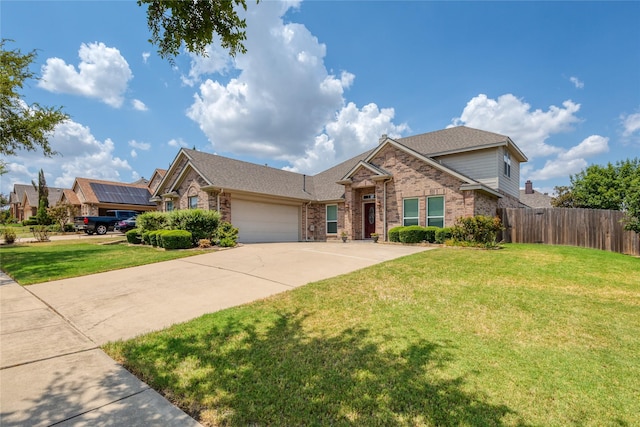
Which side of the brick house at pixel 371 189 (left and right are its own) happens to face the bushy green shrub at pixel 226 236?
front

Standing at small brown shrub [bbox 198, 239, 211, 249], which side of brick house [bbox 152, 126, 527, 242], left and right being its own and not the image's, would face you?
front

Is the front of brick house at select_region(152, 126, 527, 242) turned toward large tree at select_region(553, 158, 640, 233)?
no

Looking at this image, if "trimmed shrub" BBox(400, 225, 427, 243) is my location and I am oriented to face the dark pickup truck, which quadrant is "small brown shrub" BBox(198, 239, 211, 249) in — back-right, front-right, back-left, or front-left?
front-left

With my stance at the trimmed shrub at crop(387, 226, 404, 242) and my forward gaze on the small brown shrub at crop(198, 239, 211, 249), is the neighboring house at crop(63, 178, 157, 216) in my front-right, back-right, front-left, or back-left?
front-right

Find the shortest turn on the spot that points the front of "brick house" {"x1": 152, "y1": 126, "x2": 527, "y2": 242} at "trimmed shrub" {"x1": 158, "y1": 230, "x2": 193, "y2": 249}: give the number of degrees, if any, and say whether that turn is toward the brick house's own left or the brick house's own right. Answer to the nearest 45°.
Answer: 0° — it already faces it

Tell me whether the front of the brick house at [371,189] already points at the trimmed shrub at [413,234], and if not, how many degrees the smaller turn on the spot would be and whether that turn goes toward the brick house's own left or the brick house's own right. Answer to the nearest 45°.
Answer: approximately 90° to the brick house's own left

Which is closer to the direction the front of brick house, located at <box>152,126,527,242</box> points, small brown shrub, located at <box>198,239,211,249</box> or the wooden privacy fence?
the small brown shrub

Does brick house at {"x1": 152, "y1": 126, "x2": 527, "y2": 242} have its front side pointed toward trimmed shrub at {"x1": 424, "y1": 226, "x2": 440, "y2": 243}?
no

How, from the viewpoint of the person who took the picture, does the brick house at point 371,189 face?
facing the viewer and to the left of the viewer

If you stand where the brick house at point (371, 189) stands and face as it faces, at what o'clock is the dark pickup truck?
The dark pickup truck is roughly at 2 o'clock from the brick house.

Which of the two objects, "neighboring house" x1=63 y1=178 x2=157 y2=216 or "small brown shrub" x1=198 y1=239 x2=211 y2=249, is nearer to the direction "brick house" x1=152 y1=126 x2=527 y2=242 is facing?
the small brown shrub

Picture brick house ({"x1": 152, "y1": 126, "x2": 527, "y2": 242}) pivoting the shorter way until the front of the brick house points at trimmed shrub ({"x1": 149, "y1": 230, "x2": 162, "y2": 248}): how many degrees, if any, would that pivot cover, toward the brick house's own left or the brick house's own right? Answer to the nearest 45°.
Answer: approximately 45° to the brick house's own right
